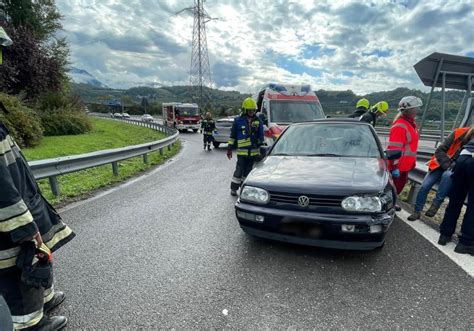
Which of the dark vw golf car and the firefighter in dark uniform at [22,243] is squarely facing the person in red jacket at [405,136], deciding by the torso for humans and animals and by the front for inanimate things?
the firefighter in dark uniform

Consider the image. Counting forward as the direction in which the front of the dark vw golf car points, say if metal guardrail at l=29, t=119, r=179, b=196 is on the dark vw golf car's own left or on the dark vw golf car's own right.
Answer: on the dark vw golf car's own right

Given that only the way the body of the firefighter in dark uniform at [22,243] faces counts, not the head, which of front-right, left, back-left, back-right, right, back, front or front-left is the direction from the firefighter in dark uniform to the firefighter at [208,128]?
front-left

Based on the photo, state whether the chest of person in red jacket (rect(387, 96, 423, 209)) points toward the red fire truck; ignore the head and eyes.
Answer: no

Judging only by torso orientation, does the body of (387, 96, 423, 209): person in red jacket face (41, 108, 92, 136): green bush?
no

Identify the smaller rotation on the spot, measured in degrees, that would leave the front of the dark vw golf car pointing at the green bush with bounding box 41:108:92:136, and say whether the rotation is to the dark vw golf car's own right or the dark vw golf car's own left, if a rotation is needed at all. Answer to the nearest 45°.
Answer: approximately 135° to the dark vw golf car's own right

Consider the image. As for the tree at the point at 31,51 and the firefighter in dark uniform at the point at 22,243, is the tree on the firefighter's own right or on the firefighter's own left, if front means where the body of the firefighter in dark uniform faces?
on the firefighter's own left

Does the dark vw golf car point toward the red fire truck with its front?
no

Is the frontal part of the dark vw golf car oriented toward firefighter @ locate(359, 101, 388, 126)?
no

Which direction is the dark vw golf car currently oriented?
toward the camera

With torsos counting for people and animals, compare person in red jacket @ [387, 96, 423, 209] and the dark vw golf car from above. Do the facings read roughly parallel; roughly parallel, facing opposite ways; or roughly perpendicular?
roughly perpendicular
